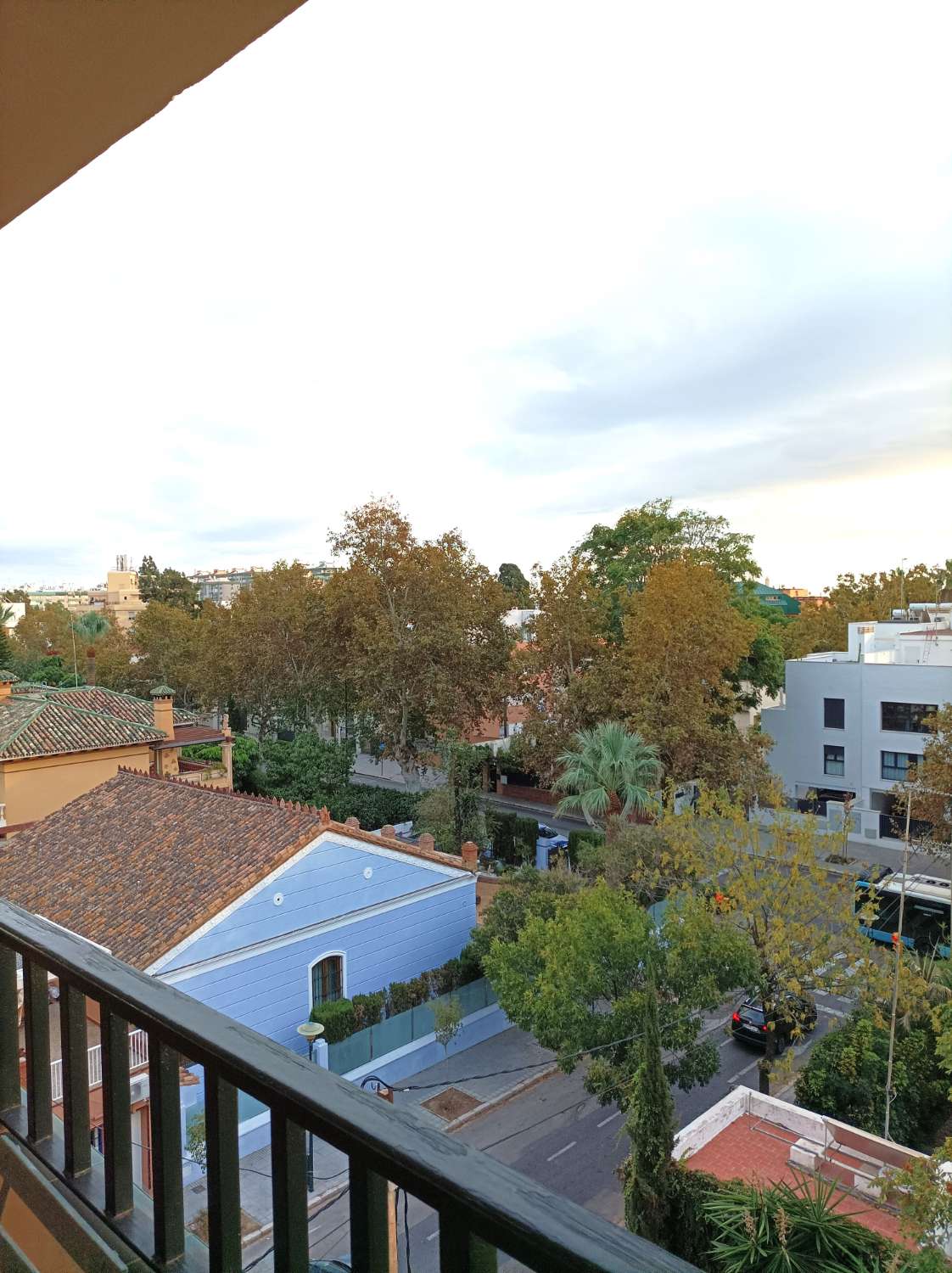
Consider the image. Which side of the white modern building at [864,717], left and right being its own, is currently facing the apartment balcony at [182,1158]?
front

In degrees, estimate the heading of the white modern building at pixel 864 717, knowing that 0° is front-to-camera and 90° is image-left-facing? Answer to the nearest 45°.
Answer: approximately 0°

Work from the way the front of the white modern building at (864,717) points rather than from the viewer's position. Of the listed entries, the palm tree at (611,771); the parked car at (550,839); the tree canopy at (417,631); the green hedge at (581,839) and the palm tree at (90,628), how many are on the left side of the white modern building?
0

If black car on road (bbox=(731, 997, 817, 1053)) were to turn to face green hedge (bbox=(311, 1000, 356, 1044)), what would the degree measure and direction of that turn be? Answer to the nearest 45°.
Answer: approximately 180°

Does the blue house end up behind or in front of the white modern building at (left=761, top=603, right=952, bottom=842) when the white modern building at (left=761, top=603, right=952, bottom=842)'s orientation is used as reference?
in front

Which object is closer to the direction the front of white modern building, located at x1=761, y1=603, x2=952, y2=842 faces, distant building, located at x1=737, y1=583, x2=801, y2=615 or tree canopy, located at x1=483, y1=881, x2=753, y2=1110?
the tree canopy

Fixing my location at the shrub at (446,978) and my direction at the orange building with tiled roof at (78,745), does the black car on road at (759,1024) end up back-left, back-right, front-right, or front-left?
back-right

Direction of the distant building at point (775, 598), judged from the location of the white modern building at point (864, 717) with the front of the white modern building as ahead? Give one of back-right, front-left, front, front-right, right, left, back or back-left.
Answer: back

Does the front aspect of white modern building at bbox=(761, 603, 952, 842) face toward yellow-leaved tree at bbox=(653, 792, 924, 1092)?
yes

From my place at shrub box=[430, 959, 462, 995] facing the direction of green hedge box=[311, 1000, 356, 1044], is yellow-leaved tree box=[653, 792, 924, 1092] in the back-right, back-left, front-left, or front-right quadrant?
back-left

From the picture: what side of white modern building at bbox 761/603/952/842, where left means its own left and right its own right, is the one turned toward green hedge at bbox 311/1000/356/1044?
front

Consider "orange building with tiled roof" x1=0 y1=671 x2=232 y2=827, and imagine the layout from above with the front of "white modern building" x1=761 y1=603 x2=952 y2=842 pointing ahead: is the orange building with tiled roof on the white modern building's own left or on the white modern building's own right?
on the white modern building's own right

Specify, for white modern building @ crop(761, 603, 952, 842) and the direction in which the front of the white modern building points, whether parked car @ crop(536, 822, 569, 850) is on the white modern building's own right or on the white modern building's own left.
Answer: on the white modern building's own right

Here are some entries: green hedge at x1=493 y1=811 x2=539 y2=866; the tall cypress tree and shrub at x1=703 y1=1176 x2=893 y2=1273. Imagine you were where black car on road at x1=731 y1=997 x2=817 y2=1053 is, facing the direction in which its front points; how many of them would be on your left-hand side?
1

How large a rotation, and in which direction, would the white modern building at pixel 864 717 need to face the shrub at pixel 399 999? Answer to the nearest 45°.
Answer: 0° — it already faces it
